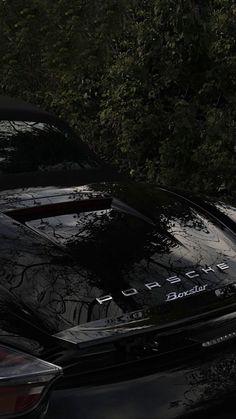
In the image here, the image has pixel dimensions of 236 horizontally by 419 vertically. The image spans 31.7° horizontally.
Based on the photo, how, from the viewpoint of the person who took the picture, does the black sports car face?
facing away from the viewer and to the left of the viewer
